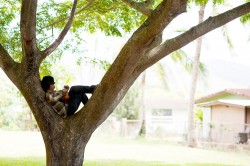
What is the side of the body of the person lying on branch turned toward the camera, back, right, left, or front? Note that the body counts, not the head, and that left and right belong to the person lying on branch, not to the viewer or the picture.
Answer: right

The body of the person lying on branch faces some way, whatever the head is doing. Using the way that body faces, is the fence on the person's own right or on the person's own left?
on the person's own left
